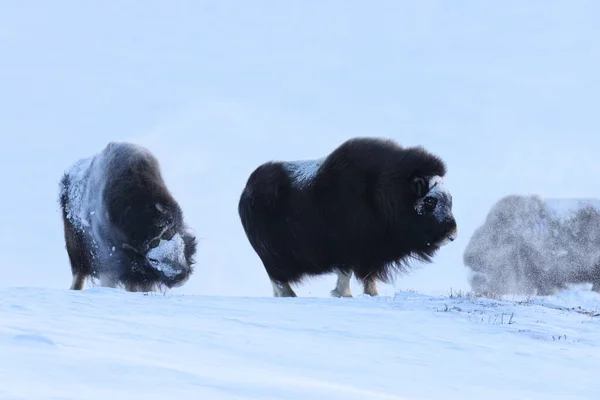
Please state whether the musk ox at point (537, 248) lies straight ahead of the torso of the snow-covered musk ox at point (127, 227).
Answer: no

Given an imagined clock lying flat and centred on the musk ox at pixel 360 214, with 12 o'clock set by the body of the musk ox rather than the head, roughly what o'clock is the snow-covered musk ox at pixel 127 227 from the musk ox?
The snow-covered musk ox is roughly at 7 o'clock from the musk ox.

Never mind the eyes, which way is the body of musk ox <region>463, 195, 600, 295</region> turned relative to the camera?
to the viewer's left

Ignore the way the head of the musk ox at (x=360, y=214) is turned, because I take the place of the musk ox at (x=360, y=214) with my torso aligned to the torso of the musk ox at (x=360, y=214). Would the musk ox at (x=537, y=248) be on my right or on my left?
on my left

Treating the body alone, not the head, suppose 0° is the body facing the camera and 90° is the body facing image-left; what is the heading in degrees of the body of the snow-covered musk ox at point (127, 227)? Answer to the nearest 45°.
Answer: approximately 315°

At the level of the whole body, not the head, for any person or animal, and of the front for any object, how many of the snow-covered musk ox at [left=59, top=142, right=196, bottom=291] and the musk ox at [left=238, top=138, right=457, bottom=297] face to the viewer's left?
0

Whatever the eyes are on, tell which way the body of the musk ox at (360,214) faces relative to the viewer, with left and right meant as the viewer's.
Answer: facing to the right of the viewer

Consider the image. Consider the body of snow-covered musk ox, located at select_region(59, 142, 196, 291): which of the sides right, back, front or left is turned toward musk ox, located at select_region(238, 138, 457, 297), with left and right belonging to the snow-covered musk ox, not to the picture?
front

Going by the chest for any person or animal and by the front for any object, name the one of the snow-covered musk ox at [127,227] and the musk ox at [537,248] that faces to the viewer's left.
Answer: the musk ox

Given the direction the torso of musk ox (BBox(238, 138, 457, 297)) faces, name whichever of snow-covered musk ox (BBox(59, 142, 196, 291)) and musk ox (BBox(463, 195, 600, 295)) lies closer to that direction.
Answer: the musk ox

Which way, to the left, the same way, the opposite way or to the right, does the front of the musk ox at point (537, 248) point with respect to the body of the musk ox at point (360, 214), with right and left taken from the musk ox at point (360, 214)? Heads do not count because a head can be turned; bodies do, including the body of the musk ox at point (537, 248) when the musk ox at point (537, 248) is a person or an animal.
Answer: the opposite way
